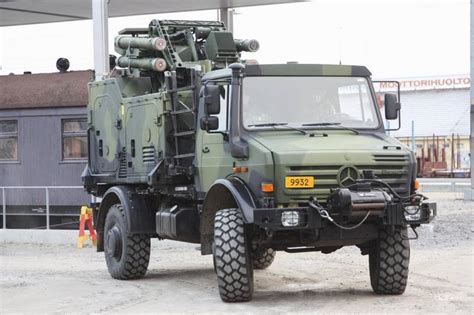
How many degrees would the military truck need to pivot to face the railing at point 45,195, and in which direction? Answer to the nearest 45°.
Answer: approximately 180°

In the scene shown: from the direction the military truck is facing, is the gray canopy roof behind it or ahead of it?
behind

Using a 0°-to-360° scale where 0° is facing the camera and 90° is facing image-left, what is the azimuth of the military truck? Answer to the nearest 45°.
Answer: approximately 315°
